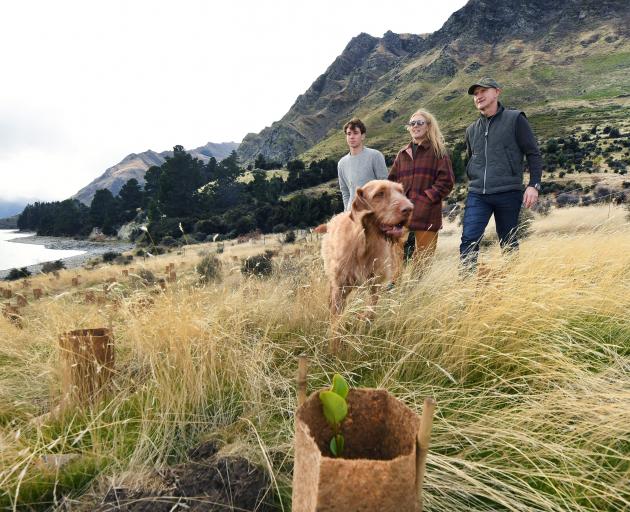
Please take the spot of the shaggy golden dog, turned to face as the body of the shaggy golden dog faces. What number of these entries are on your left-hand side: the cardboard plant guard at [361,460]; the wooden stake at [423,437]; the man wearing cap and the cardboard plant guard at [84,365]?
1

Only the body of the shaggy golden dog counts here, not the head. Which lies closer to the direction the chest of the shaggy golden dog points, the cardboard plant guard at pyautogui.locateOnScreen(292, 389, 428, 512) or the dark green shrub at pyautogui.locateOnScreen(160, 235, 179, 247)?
the cardboard plant guard

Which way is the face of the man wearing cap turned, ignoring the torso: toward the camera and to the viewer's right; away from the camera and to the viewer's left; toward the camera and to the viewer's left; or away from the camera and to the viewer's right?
toward the camera and to the viewer's left

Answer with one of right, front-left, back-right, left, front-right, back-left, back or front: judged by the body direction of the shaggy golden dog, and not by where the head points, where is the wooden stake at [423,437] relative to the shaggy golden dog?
front-right

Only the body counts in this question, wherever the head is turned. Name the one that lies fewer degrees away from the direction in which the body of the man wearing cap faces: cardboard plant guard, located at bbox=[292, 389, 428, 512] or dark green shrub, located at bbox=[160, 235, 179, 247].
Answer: the cardboard plant guard

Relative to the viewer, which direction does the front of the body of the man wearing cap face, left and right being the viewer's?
facing the viewer and to the left of the viewer

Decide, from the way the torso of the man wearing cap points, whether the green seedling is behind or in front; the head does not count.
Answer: in front

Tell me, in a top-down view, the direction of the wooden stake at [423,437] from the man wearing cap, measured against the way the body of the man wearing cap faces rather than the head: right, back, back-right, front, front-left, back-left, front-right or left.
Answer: front-left

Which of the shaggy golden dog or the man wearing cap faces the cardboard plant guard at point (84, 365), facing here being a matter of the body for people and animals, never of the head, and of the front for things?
the man wearing cap

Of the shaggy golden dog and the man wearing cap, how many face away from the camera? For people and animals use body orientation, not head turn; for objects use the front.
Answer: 0

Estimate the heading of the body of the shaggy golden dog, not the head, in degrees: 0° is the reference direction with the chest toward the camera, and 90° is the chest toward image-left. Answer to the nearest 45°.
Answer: approximately 315°
